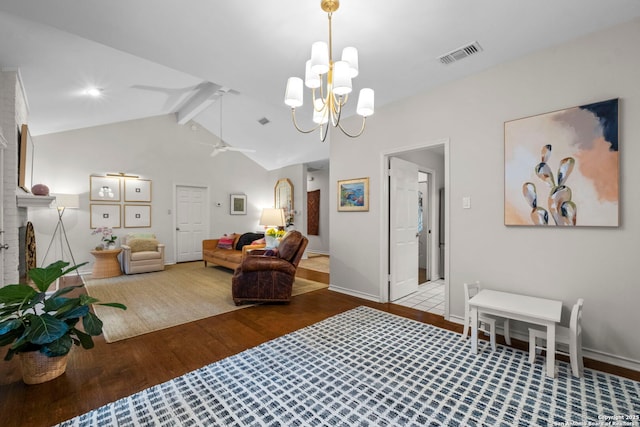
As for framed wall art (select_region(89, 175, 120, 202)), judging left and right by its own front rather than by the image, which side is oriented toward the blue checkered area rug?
front

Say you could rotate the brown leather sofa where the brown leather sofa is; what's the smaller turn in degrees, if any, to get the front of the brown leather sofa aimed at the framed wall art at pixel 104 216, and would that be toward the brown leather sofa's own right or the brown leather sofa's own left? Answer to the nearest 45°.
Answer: approximately 45° to the brown leather sofa's own right

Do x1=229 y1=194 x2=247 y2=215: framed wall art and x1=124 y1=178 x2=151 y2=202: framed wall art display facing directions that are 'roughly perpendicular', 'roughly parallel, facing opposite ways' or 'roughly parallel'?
roughly parallel

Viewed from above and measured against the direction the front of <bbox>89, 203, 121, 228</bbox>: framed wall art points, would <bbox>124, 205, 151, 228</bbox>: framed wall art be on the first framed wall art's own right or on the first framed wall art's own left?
on the first framed wall art's own left

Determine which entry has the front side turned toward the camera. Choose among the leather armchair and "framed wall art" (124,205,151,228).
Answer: the framed wall art

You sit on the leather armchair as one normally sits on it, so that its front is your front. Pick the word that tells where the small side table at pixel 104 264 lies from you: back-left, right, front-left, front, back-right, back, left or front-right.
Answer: front-right

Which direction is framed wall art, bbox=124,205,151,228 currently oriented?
toward the camera

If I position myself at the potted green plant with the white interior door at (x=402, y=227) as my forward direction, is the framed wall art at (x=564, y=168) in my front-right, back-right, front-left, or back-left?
front-right

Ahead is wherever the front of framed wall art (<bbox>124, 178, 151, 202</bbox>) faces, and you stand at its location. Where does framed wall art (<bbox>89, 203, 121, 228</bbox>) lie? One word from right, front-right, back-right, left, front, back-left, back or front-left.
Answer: right

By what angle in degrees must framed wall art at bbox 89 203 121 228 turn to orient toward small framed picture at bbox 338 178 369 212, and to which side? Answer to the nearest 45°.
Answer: approximately 45° to its left

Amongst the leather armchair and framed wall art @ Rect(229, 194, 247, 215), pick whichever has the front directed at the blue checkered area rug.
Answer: the framed wall art

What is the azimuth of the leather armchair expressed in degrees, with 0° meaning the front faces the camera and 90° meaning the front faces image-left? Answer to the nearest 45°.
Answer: approximately 90°

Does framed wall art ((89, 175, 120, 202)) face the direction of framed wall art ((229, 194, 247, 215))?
no

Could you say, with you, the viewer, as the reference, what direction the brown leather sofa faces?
facing the viewer and to the left of the viewer

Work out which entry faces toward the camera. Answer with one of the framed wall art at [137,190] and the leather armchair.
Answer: the framed wall art

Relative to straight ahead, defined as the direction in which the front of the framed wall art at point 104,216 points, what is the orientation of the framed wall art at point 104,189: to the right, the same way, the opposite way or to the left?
the same way

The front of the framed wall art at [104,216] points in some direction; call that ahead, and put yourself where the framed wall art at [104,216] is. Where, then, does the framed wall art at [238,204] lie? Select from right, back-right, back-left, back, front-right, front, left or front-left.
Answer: left

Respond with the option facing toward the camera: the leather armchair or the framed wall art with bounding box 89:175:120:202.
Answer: the framed wall art

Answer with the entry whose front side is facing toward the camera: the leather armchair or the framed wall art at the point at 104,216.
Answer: the framed wall art
